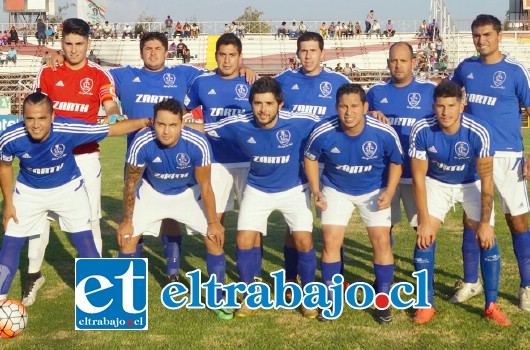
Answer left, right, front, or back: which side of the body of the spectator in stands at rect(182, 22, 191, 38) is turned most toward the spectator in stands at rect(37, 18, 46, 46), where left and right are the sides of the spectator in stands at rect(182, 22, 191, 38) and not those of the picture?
right

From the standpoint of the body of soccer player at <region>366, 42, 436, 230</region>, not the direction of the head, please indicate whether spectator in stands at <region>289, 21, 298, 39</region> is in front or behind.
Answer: behind

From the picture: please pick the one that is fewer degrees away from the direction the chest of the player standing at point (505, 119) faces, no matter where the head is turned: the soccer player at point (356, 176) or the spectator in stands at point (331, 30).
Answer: the soccer player

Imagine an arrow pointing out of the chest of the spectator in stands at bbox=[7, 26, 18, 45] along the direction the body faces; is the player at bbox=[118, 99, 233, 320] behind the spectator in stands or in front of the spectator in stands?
in front

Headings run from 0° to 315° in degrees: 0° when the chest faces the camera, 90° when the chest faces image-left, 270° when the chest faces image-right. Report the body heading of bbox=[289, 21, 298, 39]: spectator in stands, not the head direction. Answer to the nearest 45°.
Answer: approximately 0°

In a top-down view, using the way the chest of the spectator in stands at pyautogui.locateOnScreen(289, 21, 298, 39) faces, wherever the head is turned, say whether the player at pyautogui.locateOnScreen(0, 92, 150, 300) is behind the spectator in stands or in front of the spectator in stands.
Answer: in front

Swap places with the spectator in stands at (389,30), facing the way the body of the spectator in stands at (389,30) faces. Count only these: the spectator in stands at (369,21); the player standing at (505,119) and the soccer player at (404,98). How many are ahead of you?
2

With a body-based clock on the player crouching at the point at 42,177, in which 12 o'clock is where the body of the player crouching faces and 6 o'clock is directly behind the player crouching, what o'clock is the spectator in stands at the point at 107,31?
The spectator in stands is roughly at 6 o'clock from the player crouching.

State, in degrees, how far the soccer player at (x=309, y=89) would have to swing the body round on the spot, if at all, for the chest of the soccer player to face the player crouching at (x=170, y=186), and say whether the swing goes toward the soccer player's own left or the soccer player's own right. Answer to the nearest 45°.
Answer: approximately 45° to the soccer player's own right
